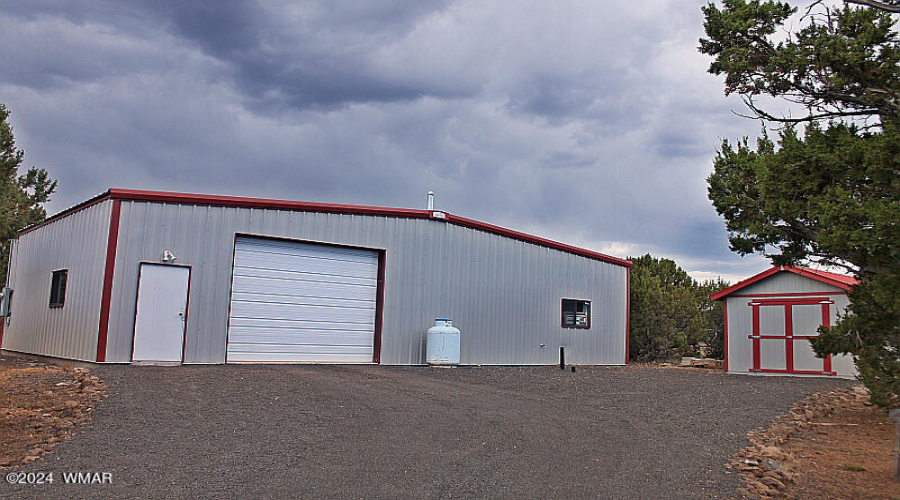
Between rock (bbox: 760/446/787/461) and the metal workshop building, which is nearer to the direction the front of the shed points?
the rock

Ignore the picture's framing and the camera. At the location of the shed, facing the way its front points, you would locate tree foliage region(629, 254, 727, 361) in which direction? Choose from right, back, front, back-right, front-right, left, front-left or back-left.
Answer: back-right

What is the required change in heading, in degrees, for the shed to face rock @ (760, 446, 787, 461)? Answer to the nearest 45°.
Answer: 0° — it already faces it

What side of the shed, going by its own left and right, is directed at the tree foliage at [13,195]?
right

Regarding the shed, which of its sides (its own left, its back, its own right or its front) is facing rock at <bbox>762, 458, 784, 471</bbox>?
front

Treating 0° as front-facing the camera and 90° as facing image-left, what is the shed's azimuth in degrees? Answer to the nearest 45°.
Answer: approximately 0°

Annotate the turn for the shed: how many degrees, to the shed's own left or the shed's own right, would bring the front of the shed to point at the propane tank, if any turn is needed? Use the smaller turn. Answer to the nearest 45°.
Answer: approximately 45° to the shed's own right

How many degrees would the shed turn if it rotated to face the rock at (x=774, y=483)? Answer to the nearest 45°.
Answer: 0° — it already faces it

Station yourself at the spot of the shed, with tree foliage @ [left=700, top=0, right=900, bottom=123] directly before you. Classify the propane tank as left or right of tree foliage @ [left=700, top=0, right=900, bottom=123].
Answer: right
